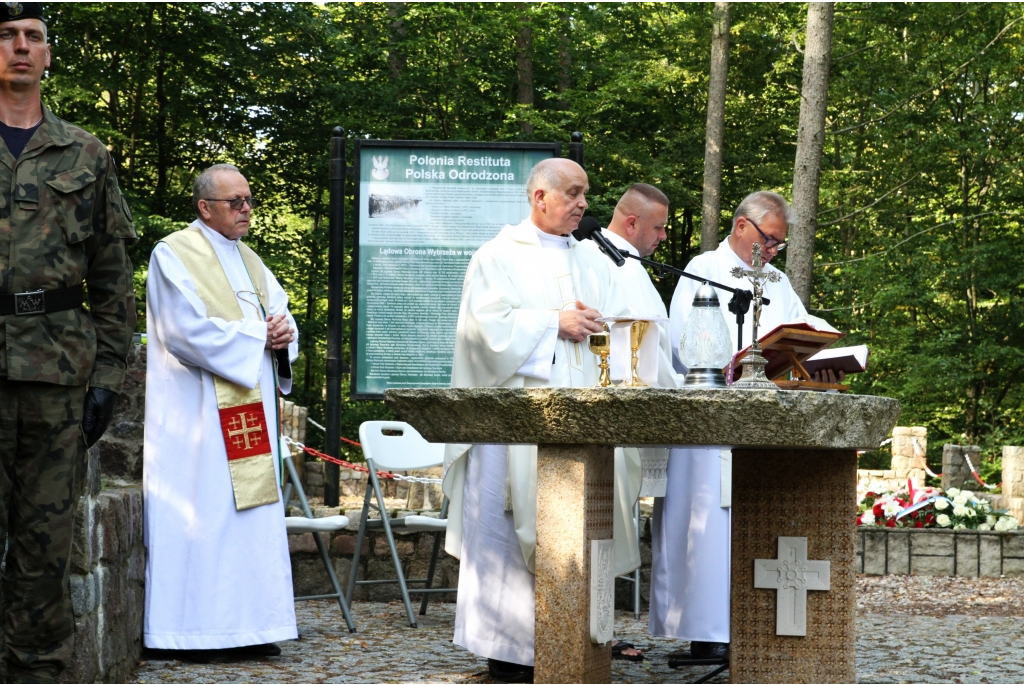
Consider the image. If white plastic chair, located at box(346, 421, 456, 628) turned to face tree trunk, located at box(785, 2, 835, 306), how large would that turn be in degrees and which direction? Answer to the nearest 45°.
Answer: approximately 90° to its left

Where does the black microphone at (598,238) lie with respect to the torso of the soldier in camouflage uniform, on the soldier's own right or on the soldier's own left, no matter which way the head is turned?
on the soldier's own left

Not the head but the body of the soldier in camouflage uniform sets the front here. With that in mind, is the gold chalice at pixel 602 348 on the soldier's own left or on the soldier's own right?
on the soldier's own left

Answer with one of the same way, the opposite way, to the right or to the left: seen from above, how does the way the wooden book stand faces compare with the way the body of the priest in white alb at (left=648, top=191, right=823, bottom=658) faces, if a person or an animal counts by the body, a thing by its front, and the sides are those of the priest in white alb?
the opposite way

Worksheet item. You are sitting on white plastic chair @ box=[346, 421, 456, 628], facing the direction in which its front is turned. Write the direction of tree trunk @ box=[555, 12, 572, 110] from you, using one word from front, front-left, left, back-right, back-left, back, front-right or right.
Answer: back-left

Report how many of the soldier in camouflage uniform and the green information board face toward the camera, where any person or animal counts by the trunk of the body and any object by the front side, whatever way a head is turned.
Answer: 2
